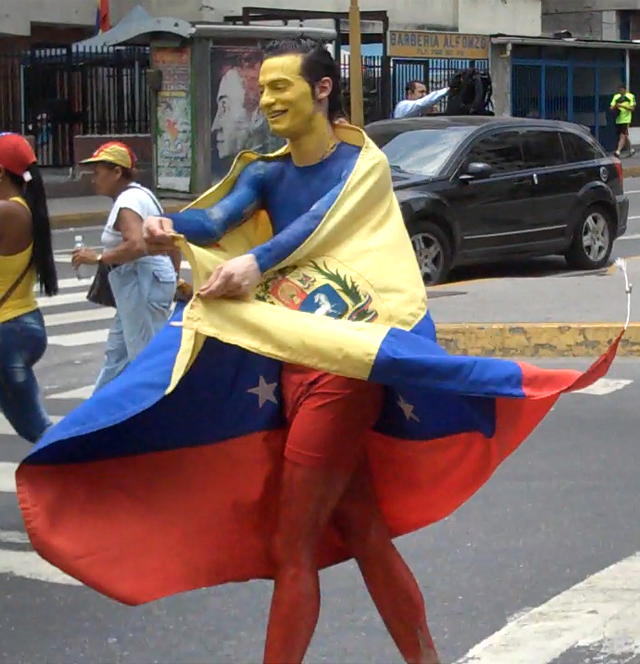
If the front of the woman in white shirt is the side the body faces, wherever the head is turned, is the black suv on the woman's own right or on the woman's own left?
on the woman's own right

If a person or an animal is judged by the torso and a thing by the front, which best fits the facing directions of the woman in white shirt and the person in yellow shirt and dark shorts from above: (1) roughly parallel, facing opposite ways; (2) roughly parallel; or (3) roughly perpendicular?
roughly perpendicular

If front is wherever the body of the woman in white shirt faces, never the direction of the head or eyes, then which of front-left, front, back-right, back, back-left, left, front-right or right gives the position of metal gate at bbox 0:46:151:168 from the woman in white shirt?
right

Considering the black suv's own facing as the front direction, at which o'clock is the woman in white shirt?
The woman in white shirt is roughly at 11 o'clock from the black suv.

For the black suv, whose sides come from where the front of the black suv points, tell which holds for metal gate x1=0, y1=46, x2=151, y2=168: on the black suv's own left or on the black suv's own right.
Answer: on the black suv's own right

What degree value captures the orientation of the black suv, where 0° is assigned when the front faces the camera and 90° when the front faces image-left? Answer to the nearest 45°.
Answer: approximately 45°

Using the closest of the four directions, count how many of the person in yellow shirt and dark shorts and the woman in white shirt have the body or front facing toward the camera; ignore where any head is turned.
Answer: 1

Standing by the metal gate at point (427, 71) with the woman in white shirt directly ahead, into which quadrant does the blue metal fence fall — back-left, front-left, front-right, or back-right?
back-left

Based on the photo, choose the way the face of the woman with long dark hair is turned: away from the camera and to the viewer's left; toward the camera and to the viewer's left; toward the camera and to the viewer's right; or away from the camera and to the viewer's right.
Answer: away from the camera and to the viewer's left

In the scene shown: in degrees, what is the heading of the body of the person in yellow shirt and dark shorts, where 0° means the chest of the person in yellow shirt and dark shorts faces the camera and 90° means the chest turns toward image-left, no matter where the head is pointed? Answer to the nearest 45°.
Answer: approximately 0°

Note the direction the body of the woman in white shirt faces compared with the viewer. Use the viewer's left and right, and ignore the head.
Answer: facing to the left of the viewer
